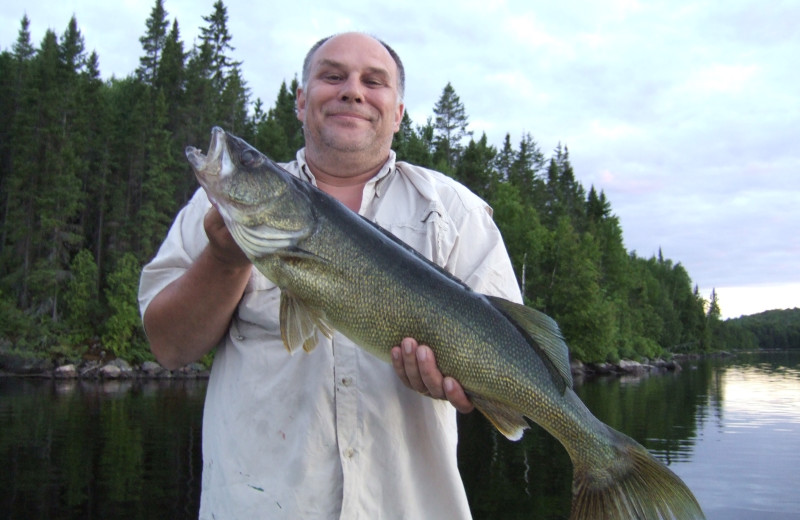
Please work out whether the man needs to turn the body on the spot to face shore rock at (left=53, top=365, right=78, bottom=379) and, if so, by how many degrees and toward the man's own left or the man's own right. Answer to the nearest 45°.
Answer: approximately 180°

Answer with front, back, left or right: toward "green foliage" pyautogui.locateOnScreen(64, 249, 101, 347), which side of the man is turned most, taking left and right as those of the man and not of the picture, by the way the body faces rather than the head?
back

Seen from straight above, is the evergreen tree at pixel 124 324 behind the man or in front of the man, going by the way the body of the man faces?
behind

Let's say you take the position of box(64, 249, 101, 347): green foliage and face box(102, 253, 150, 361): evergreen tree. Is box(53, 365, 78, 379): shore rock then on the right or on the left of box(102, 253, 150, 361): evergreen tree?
right

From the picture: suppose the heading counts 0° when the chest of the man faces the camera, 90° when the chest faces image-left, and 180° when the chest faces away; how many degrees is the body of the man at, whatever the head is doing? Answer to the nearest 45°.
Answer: approximately 0°
